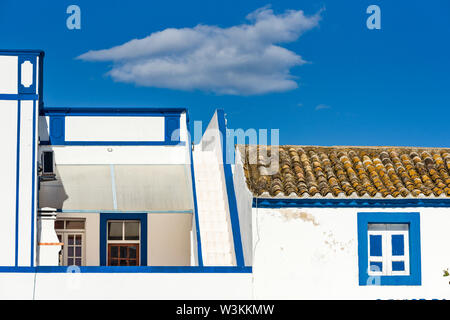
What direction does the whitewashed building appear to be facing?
toward the camera
